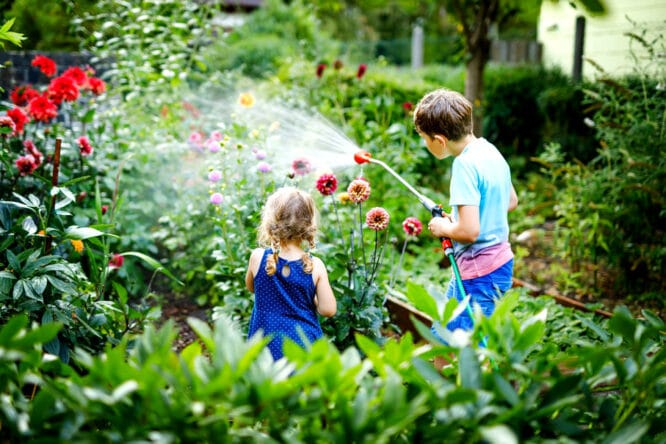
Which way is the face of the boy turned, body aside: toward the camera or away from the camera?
away from the camera

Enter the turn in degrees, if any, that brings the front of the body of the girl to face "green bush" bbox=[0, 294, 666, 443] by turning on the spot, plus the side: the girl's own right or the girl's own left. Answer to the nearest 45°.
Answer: approximately 180°

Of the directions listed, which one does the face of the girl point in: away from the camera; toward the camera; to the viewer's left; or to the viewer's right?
away from the camera

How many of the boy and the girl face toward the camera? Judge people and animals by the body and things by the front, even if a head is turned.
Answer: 0

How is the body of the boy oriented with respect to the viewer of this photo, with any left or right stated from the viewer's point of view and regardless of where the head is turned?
facing away from the viewer and to the left of the viewer

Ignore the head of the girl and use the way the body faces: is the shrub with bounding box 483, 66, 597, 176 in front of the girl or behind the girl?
in front

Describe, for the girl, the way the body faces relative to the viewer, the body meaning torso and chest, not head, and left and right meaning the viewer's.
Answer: facing away from the viewer

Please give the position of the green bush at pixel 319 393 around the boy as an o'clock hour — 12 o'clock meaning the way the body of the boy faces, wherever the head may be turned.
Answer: The green bush is roughly at 8 o'clock from the boy.

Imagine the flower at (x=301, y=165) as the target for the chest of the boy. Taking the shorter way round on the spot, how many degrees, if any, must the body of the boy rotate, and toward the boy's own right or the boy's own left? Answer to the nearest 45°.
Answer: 0° — they already face it

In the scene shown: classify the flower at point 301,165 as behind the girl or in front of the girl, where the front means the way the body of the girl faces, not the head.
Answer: in front

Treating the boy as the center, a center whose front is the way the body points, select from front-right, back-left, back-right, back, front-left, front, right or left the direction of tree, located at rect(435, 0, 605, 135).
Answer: front-right
